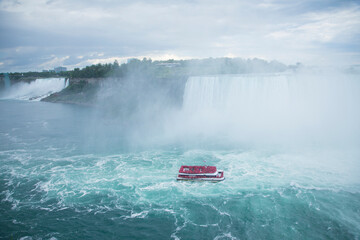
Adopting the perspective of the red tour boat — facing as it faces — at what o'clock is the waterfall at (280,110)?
The waterfall is roughly at 10 o'clock from the red tour boat.

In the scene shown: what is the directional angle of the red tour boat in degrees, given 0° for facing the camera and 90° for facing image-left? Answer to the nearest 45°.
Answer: approximately 270°
